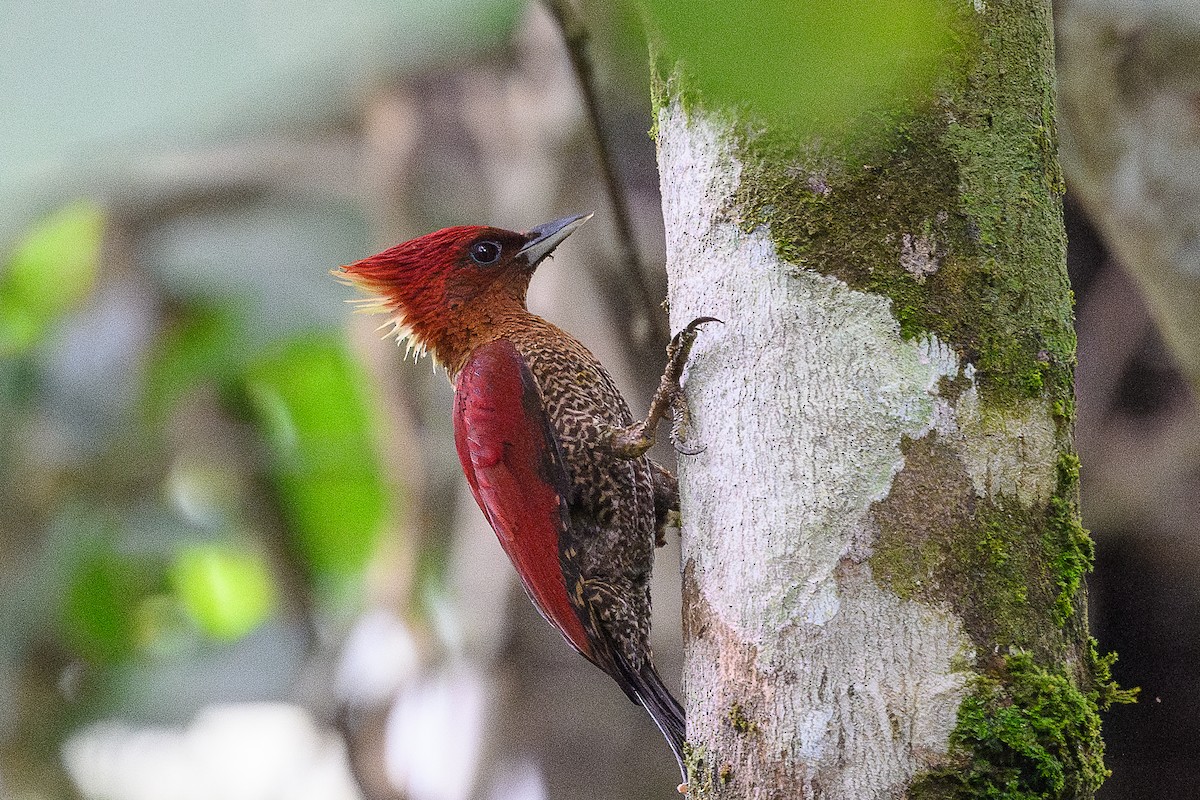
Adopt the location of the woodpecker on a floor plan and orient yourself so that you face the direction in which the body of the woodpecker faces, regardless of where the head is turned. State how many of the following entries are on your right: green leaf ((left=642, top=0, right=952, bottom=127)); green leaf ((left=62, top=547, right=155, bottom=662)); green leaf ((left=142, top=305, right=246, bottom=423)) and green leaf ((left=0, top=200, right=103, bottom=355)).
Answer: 1

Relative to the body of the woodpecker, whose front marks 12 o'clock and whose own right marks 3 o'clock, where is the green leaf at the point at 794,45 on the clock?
The green leaf is roughly at 3 o'clock from the woodpecker.

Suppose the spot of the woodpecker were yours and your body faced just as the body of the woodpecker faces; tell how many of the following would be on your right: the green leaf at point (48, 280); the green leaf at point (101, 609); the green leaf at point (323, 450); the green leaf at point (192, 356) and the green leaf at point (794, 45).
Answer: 1

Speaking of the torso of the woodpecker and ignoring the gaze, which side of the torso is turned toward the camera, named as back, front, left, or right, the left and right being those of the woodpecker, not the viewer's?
right

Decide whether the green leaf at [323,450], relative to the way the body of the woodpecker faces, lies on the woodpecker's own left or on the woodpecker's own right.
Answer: on the woodpecker's own left
